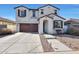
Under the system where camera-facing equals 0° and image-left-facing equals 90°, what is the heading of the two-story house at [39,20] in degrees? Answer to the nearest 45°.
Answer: approximately 0°

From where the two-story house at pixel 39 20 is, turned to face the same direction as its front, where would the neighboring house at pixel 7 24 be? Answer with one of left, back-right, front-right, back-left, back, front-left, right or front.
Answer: right

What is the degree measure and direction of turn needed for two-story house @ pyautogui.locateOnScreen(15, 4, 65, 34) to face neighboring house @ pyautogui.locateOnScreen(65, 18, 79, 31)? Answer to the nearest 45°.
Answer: approximately 90° to its left
